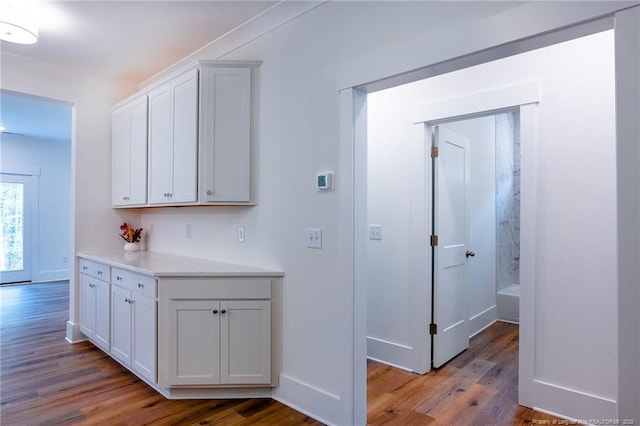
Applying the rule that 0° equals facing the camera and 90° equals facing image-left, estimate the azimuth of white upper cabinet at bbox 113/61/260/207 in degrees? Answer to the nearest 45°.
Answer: approximately 45°

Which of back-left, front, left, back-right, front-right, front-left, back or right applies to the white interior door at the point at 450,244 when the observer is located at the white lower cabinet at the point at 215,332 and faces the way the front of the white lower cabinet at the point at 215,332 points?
back-left

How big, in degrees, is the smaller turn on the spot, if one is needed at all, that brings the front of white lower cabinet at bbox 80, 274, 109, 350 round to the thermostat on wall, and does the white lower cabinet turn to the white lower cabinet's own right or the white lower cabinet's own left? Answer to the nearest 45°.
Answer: approximately 90° to the white lower cabinet's own left

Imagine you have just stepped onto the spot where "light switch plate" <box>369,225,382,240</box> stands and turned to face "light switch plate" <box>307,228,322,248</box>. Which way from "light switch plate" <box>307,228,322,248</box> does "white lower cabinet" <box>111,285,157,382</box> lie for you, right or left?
right

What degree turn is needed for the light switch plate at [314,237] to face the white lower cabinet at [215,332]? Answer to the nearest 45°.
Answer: approximately 45° to its right

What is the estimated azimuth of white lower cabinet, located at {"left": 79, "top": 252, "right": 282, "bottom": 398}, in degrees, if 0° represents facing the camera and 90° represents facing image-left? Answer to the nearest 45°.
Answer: approximately 45°
